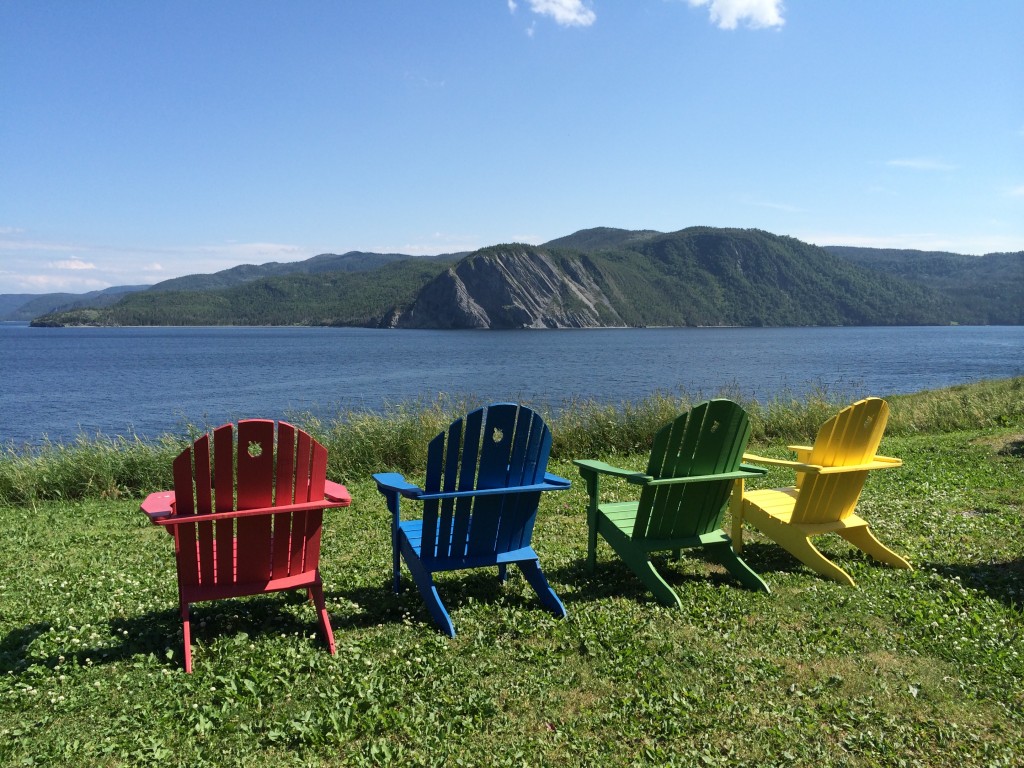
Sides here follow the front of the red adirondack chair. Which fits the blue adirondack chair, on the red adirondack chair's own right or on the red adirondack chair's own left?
on the red adirondack chair's own right

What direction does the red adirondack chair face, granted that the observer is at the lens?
facing away from the viewer

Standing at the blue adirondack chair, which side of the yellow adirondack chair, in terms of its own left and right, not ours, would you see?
left

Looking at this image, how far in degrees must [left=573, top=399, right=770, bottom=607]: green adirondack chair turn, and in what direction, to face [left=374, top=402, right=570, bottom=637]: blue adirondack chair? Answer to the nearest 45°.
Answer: approximately 90° to its left

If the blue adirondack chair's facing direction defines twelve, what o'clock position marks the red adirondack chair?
The red adirondack chair is roughly at 10 o'clock from the blue adirondack chair.

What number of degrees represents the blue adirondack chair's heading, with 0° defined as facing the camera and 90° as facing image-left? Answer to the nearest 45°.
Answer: approximately 135°
